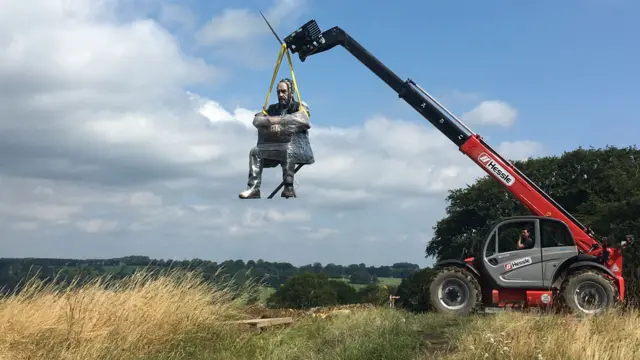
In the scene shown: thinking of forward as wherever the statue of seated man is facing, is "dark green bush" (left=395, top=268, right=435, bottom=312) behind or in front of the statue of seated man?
behind

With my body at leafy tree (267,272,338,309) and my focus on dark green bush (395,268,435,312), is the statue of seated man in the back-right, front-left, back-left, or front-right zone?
front-right

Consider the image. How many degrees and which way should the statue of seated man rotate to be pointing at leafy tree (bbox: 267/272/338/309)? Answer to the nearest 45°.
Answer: approximately 135° to its right

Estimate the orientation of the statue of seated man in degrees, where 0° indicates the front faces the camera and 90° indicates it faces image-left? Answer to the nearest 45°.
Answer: approximately 45°
